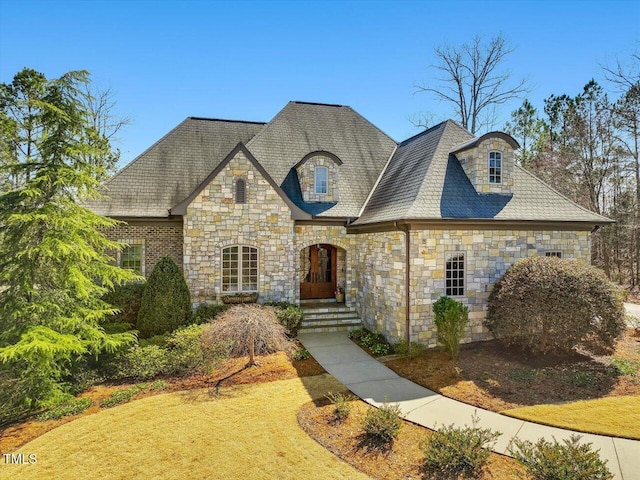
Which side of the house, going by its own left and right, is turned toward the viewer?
front

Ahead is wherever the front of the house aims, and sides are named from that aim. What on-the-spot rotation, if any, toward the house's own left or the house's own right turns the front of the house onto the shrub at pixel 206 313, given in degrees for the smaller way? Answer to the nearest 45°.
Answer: approximately 90° to the house's own right

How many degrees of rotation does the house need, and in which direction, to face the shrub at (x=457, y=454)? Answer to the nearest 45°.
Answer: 0° — it already faces it

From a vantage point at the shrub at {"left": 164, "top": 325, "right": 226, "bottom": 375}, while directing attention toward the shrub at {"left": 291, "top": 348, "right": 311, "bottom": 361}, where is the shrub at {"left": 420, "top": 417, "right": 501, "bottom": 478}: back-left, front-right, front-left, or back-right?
front-right

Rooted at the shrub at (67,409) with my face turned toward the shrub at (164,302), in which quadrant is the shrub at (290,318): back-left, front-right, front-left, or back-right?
front-right

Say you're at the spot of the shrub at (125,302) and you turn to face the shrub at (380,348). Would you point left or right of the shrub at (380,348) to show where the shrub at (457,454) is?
right

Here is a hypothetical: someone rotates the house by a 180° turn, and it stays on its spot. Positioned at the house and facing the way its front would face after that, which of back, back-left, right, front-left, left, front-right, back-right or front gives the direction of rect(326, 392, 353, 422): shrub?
back

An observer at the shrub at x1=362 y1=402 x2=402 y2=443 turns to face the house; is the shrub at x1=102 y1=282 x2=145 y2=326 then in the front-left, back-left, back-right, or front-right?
front-left

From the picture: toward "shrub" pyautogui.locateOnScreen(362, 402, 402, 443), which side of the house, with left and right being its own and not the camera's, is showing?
front

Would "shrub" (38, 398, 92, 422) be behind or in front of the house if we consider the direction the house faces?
in front

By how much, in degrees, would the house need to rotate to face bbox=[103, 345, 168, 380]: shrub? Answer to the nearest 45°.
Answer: approximately 45° to its right

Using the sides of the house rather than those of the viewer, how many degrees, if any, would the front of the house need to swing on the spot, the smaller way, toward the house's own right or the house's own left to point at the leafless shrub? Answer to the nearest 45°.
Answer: approximately 45° to the house's own right

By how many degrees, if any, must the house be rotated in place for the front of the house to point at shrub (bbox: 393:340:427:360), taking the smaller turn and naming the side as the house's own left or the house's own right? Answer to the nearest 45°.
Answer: approximately 45° to the house's own left
